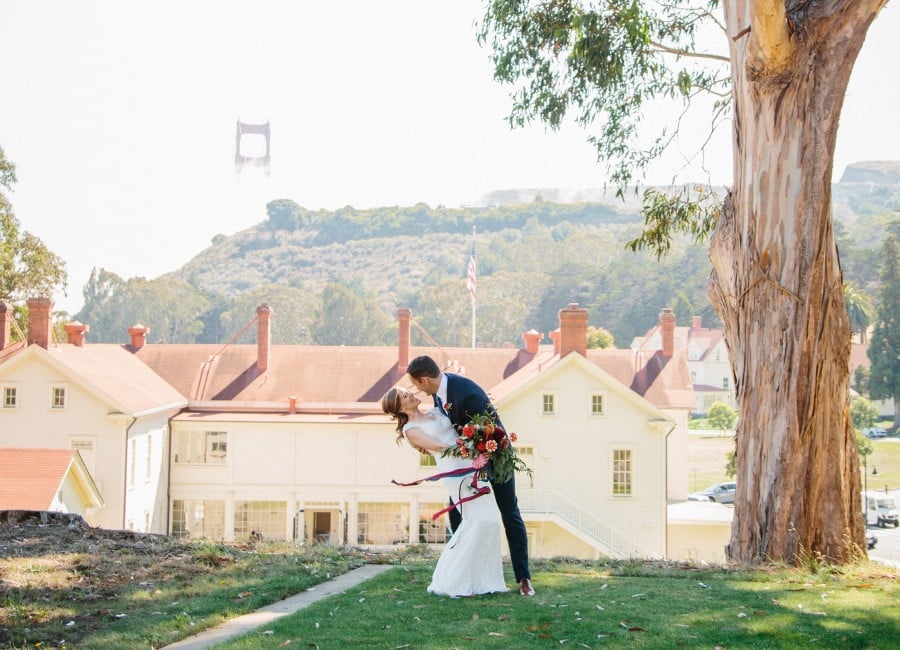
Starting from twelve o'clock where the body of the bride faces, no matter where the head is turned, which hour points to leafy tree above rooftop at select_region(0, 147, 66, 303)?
The leafy tree above rooftop is roughly at 8 o'clock from the bride.

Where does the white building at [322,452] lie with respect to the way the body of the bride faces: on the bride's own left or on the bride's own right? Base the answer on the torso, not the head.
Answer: on the bride's own left

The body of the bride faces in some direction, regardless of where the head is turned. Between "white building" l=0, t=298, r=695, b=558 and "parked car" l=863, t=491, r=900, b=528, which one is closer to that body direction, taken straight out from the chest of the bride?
the parked car

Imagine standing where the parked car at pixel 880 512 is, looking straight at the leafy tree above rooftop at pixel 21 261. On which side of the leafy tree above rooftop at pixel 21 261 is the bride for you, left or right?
left

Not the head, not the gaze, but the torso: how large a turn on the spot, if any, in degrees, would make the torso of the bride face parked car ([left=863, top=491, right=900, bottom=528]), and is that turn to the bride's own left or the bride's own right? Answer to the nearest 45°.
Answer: approximately 45° to the bride's own left

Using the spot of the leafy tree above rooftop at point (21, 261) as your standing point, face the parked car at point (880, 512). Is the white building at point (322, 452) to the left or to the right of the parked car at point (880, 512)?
right

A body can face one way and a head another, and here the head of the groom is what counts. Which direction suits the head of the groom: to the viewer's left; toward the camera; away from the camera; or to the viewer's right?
to the viewer's left

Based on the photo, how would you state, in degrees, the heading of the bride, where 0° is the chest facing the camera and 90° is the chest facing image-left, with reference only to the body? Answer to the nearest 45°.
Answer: approximately 270°
